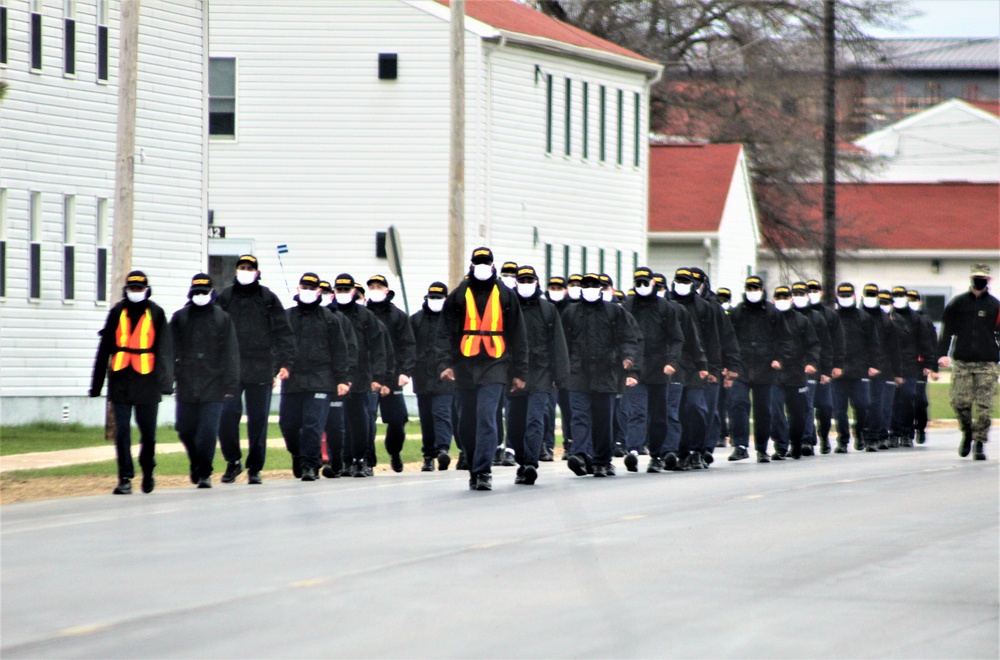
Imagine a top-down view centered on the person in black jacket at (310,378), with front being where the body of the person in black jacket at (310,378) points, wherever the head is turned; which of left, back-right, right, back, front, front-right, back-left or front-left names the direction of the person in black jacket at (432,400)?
back-left

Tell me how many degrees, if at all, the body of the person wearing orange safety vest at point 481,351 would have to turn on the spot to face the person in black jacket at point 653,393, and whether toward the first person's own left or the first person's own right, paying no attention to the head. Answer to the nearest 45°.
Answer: approximately 135° to the first person's own left

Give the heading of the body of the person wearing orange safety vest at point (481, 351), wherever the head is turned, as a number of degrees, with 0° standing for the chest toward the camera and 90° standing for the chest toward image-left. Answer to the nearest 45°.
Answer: approximately 0°

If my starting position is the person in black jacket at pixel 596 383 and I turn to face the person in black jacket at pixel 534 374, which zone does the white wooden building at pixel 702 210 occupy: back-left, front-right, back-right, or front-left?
back-right

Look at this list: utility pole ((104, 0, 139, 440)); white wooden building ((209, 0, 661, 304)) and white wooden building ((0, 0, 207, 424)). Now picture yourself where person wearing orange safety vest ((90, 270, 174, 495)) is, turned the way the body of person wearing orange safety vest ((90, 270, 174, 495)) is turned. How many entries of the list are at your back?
3

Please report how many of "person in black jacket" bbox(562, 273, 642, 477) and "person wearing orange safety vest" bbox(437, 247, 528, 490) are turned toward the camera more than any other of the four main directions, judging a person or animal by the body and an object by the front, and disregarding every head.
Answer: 2

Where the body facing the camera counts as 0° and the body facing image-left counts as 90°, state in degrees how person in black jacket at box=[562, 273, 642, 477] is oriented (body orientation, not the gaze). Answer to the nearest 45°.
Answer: approximately 0°
